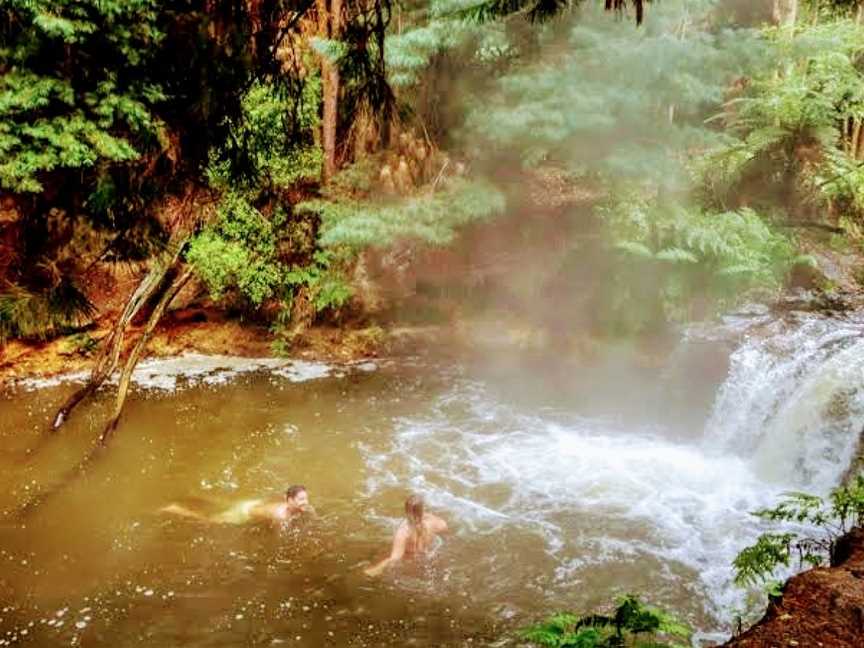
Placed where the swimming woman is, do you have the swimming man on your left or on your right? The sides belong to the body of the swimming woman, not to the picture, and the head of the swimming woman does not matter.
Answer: on your left

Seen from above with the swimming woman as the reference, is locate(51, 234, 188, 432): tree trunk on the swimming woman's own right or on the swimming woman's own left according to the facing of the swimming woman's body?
on the swimming woman's own left

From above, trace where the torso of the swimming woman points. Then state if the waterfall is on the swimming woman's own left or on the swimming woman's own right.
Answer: on the swimming woman's own right

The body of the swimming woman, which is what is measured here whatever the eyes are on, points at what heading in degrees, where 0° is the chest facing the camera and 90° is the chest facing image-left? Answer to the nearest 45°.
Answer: approximately 180°

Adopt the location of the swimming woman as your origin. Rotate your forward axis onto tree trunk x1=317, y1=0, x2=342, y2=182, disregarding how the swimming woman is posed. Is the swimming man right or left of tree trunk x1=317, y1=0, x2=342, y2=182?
left

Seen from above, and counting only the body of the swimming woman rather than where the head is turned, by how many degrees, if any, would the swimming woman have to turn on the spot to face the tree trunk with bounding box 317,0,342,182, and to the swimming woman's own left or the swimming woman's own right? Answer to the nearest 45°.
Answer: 0° — they already face it
